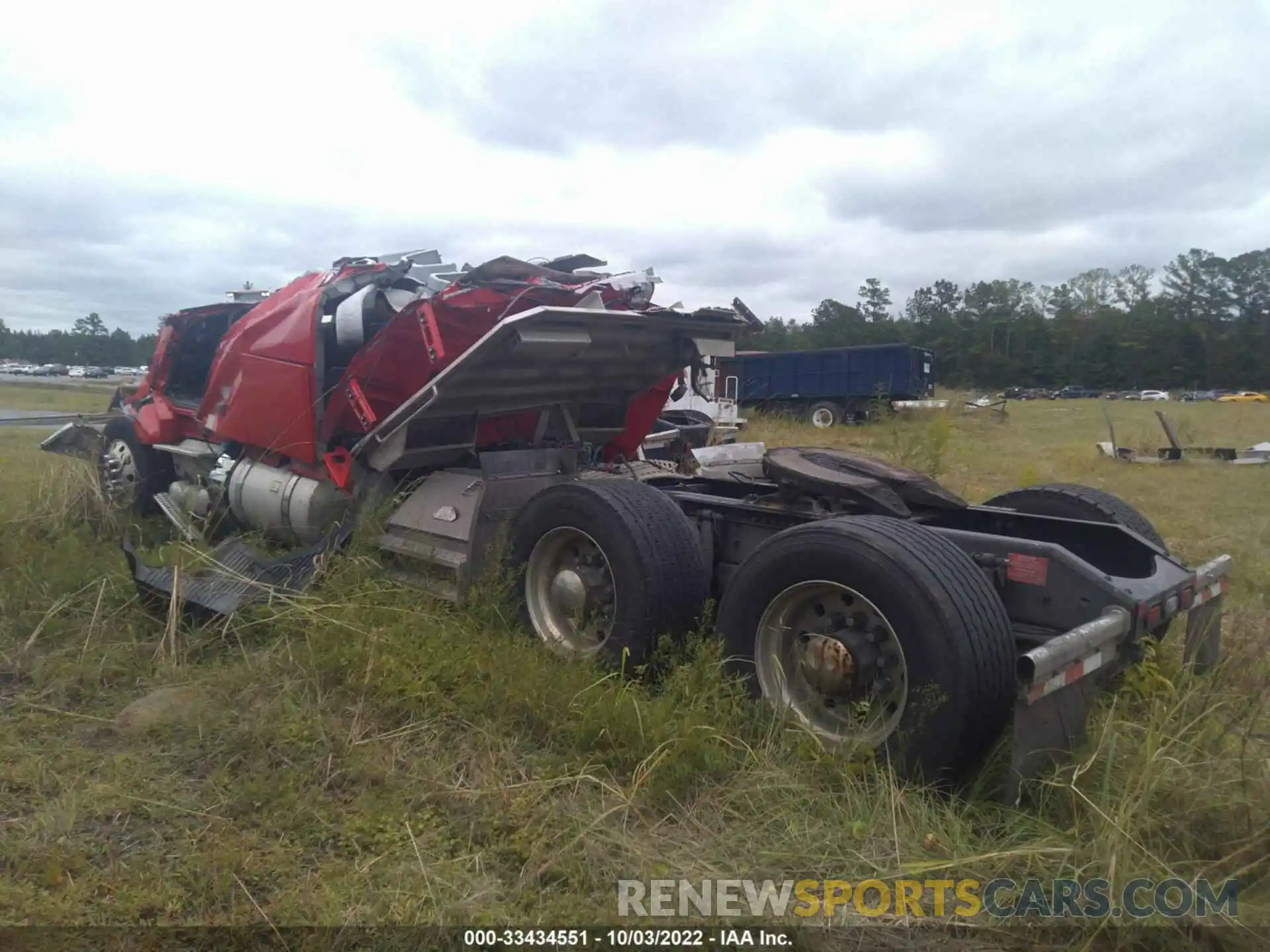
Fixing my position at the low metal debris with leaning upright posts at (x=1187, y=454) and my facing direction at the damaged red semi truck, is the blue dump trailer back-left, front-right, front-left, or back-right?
back-right

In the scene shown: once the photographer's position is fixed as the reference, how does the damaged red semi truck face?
facing away from the viewer and to the left of the viewer

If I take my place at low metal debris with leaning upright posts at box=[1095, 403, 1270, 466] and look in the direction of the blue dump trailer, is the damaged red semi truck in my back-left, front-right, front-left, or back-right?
back-left

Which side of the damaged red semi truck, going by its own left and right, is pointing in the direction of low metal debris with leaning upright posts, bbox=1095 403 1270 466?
right

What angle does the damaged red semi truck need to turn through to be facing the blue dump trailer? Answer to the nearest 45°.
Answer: approximately 45° to its right
